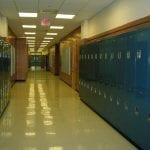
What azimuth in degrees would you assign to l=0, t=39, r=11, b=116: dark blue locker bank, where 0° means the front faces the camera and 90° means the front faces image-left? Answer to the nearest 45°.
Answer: approximately 270°

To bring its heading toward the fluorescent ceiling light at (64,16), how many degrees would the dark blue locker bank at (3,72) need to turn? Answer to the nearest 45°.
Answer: approximately 45° to its left

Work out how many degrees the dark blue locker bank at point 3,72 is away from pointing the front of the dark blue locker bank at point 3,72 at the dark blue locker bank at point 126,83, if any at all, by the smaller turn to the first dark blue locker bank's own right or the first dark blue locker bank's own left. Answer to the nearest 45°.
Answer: approximately 45° to the first dark blue locker bank's own right
